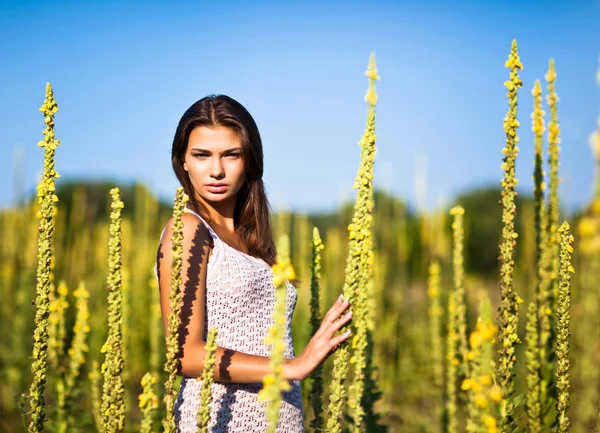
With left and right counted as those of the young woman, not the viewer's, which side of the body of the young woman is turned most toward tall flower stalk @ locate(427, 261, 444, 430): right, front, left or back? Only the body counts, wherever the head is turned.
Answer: left

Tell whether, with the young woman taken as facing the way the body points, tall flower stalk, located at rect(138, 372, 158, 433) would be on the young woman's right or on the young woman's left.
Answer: on the young woman's right

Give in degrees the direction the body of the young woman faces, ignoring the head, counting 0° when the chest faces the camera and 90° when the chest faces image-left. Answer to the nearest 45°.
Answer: approximately 315°

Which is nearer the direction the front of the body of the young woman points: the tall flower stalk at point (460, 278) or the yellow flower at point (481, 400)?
the yellow flower

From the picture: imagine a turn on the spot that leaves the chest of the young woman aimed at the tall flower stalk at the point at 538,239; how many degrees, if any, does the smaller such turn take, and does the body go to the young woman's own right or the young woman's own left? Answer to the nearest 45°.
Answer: approximately 45° to the young woman's own left

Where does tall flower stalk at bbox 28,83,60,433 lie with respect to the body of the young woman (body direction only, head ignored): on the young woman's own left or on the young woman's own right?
on the young woman's own right
